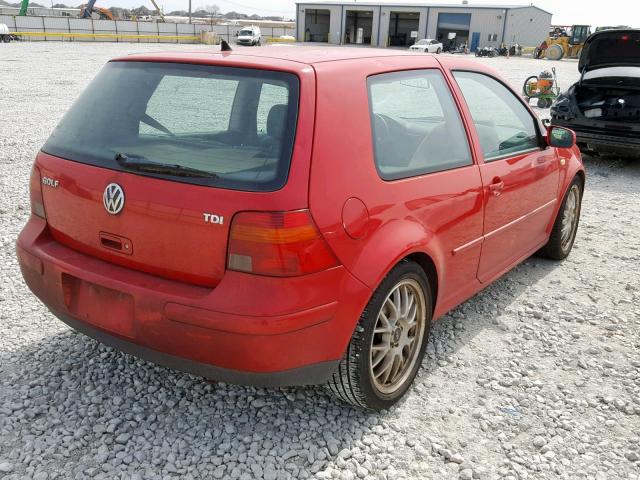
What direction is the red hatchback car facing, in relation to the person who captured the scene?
facing away from the viewer and to the right of the viewer

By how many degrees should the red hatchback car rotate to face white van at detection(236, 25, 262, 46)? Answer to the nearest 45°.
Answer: approximately 45° to its left

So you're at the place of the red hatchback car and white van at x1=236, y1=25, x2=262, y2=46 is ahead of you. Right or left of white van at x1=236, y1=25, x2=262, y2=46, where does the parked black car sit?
right

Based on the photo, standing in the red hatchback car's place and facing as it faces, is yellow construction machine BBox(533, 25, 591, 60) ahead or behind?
ahead

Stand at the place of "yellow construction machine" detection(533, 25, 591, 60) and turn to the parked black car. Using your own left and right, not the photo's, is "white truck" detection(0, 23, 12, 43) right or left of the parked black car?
right

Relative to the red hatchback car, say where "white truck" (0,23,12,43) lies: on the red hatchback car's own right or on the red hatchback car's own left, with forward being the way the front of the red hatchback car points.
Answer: on the red hatchback car's own left

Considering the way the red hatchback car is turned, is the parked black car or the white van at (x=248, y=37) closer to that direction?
the parked black car

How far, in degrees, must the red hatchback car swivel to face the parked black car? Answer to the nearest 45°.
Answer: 0° — it already faces it
